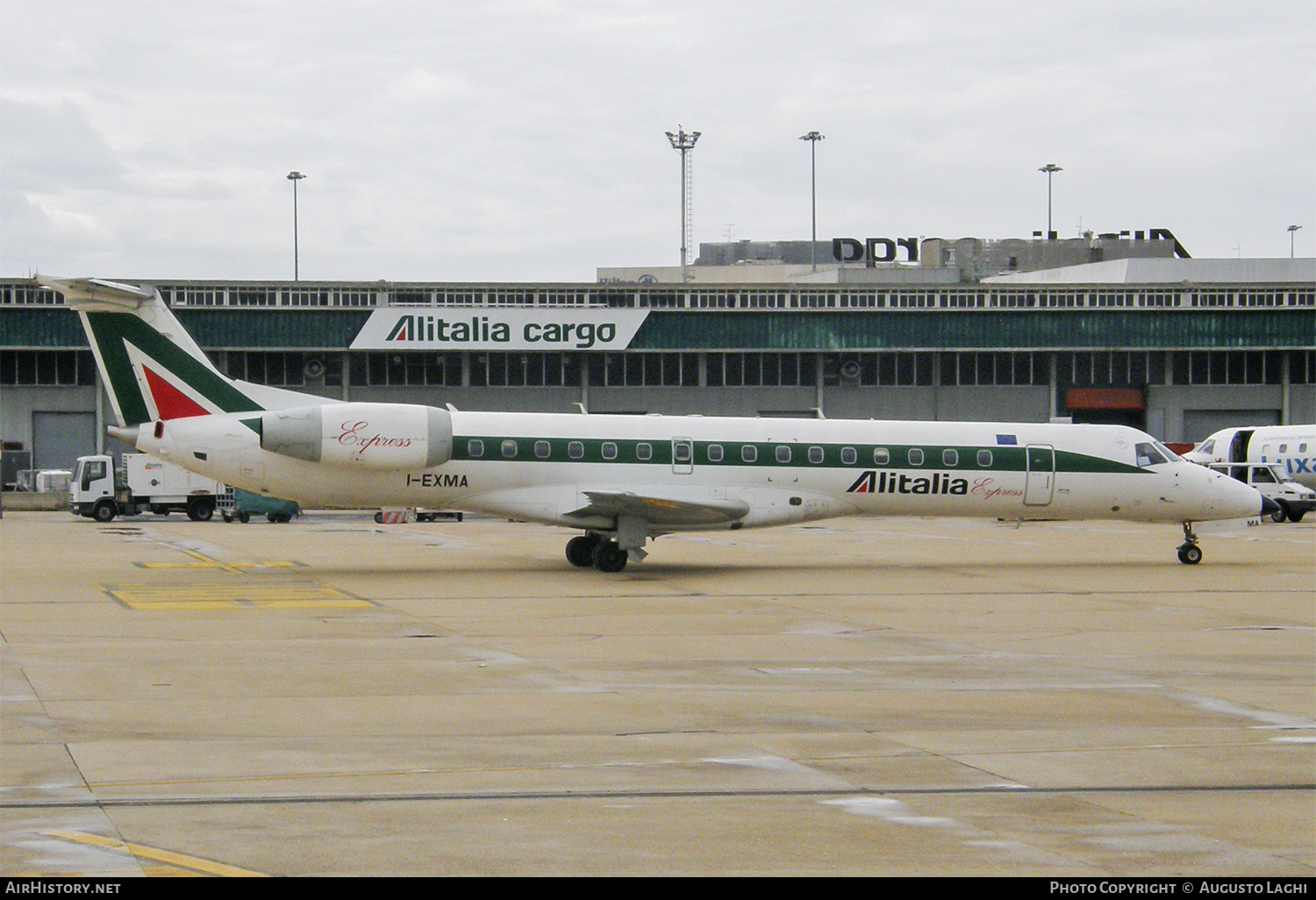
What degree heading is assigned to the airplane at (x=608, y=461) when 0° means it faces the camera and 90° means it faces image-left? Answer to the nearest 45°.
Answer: approximately 270°

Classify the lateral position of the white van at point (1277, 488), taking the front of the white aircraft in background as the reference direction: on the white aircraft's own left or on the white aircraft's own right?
on the white aircraft's own left

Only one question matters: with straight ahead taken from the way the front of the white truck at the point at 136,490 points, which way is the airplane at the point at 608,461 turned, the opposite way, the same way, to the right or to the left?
the opposite way

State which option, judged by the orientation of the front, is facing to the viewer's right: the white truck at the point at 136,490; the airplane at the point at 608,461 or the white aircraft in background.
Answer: the airplane

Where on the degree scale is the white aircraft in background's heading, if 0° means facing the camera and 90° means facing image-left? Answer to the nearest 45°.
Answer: approximately 90°

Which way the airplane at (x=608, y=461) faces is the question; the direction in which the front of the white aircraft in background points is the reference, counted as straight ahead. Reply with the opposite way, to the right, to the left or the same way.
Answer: the opposite way

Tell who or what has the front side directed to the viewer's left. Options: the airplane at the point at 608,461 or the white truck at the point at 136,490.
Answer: the white truck

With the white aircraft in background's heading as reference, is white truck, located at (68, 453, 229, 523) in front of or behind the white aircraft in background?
in front

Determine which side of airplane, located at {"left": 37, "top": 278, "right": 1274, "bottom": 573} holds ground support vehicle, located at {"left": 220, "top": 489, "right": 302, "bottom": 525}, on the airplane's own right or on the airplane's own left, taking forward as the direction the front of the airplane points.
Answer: on the airplane's own left

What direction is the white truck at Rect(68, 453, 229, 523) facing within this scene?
to the viewer's left

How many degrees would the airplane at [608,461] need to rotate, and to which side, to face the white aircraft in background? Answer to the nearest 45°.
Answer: approximately 45° to its left

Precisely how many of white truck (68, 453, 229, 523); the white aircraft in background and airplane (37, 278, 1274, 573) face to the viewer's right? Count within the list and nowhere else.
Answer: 1

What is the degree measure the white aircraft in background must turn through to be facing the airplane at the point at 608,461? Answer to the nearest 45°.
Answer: approximately 90° to its left
